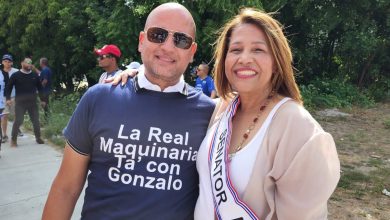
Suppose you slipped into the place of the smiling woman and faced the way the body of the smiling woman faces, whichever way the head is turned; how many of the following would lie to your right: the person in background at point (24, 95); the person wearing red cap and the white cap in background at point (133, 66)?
3

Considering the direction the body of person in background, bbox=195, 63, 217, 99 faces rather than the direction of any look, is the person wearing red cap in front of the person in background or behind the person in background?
in front

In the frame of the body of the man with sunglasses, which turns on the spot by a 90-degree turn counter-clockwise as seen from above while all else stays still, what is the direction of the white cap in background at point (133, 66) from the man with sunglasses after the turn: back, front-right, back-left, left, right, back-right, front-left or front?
left

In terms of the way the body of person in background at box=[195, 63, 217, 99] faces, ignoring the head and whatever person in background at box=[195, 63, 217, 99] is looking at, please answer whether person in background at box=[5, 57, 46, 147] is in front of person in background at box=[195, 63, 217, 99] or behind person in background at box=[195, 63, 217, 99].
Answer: in front

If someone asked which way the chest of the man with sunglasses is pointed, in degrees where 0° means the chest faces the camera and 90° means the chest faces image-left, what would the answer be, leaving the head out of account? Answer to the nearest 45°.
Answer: approximately 0°

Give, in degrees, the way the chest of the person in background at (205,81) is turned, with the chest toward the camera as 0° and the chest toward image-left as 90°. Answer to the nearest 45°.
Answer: approximately 45°

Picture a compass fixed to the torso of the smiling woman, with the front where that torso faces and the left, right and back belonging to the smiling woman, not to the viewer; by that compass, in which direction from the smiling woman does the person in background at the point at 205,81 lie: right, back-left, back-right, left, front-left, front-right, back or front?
back-right

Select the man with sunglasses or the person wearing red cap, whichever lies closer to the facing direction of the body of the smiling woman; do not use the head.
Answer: the man with sunglasses

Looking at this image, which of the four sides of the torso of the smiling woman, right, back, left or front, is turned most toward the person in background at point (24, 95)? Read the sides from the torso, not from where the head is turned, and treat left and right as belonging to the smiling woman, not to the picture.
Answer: right
